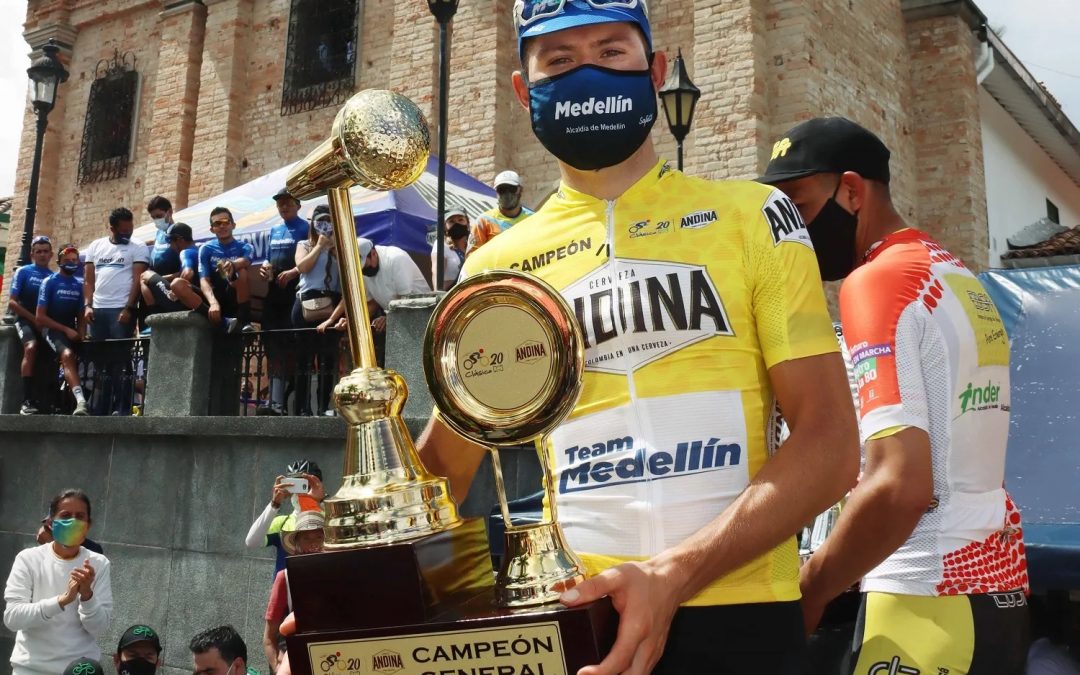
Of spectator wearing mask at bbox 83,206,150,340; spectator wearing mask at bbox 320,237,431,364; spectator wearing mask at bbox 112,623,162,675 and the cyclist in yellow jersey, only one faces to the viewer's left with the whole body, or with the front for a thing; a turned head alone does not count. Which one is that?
spectator wearing mask at bbox 320,237,431,364

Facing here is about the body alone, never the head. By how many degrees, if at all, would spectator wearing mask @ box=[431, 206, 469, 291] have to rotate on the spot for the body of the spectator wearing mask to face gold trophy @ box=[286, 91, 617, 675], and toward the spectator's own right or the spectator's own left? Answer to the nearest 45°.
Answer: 0° — they already face it

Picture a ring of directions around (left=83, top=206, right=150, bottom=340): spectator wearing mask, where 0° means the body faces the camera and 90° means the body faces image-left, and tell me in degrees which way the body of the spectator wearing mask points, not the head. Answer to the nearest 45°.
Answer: approximately 0°

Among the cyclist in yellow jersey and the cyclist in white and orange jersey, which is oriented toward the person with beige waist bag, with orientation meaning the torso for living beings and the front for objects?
the cyclist in white and orange jersey

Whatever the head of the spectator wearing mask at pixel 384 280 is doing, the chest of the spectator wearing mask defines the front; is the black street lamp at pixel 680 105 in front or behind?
behind

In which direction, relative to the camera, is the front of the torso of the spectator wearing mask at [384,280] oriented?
to the viewer's left

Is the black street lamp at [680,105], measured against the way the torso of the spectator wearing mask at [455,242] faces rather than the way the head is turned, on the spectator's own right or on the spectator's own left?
on the spectator's own left

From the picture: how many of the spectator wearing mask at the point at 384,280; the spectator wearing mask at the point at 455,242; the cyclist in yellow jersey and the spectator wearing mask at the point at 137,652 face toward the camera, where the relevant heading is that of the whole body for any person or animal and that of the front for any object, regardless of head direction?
3

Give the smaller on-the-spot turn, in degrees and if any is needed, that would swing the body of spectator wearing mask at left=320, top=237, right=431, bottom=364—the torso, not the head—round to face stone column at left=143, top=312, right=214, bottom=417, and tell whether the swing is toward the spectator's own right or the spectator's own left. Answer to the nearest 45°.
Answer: approximately 45° to the spectator's own right
